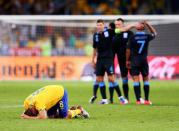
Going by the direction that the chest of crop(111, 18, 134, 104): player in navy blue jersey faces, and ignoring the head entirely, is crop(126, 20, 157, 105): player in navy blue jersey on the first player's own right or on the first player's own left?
on the first player's own left

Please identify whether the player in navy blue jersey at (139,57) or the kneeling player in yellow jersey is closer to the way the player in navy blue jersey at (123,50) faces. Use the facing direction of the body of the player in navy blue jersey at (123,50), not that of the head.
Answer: the kneeling player in yellow jersey

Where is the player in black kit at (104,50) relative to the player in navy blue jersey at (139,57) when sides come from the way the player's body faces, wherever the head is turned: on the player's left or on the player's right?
on the player's left

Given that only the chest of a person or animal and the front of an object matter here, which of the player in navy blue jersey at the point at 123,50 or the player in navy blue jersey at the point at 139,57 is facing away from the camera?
the player in navy blue jersey at the point at 139,57

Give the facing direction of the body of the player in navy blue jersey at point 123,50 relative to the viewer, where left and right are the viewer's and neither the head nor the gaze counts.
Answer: facing the viewer and to the left of the viewer

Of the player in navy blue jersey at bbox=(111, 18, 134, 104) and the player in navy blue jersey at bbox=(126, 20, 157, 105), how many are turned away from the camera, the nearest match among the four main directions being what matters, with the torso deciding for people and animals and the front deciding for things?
1

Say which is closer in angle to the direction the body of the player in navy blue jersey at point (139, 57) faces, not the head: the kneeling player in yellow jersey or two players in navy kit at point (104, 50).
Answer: the two players in navy kit

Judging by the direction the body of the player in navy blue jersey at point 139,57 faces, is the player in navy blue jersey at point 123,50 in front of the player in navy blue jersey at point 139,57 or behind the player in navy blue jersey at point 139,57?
in front

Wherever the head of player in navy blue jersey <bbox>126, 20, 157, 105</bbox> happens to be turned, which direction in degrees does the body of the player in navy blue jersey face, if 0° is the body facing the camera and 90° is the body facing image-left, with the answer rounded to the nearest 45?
approximately 180°
